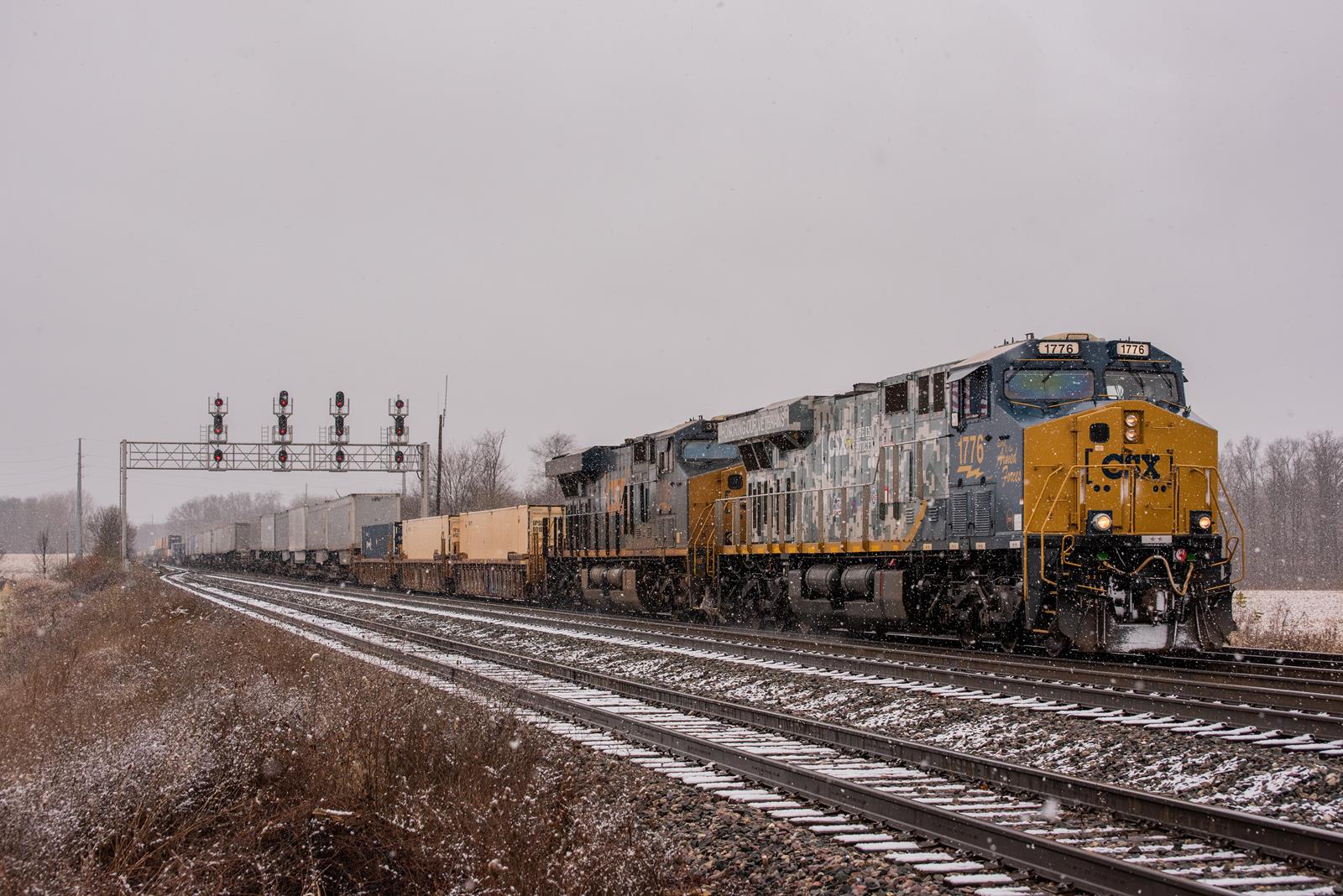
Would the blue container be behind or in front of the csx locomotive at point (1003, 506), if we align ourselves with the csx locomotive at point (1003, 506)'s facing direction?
behind

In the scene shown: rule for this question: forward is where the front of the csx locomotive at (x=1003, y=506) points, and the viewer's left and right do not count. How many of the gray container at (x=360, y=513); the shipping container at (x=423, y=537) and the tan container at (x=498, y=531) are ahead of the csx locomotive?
0

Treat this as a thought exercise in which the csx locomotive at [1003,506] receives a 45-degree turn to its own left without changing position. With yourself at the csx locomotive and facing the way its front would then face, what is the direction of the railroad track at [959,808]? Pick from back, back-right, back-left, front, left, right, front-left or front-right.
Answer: right

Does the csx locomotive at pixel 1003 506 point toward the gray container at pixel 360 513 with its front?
no

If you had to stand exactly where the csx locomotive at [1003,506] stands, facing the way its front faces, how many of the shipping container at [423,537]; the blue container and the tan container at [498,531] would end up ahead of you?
0

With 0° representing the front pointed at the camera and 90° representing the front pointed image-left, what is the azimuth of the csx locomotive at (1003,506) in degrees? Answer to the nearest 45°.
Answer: approximately 315°

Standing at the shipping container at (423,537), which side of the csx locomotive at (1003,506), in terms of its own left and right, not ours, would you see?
back
